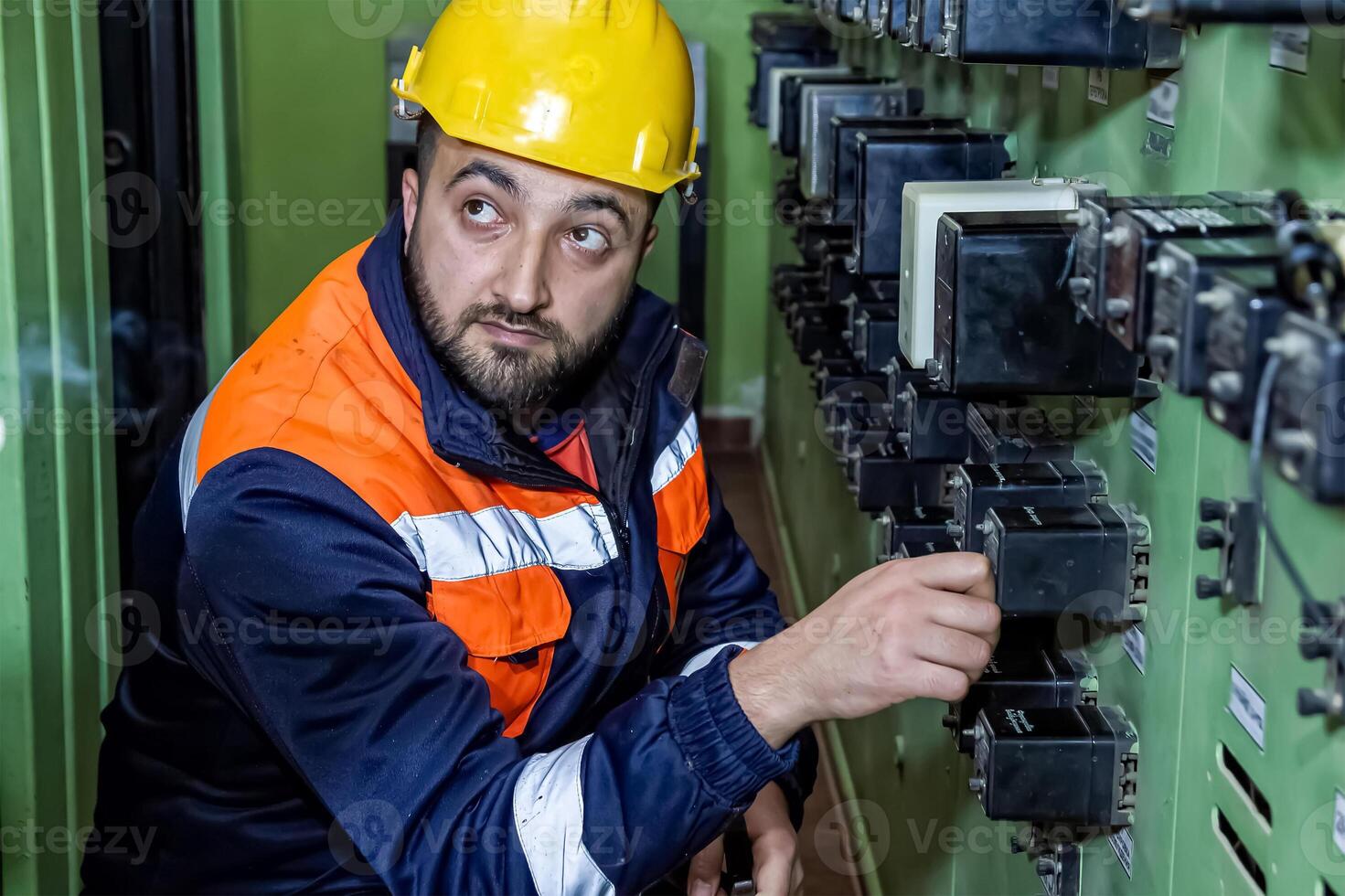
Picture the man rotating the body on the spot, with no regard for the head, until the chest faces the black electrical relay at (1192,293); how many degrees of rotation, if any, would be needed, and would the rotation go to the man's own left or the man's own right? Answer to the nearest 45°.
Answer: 0° — they already face it

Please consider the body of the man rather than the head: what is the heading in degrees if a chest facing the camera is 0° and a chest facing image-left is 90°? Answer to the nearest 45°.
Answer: approximately 315°
